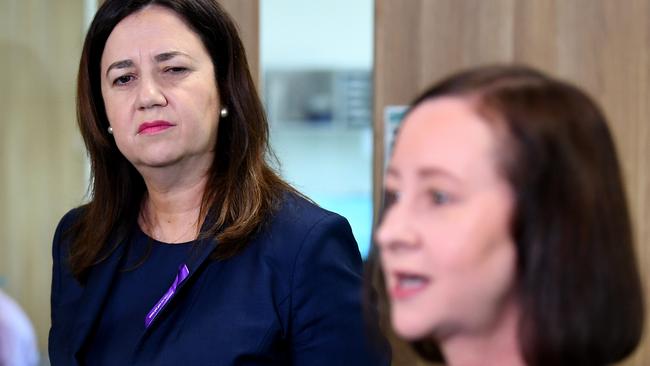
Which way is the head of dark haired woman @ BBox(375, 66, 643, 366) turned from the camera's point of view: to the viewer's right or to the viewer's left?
to the viewer's left

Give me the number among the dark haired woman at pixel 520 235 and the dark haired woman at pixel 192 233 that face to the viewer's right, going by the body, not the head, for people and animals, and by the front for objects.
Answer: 0

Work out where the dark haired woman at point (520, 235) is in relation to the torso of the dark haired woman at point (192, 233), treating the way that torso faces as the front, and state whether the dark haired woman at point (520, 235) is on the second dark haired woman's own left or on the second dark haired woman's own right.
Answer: on the second dark haired woman's own left
